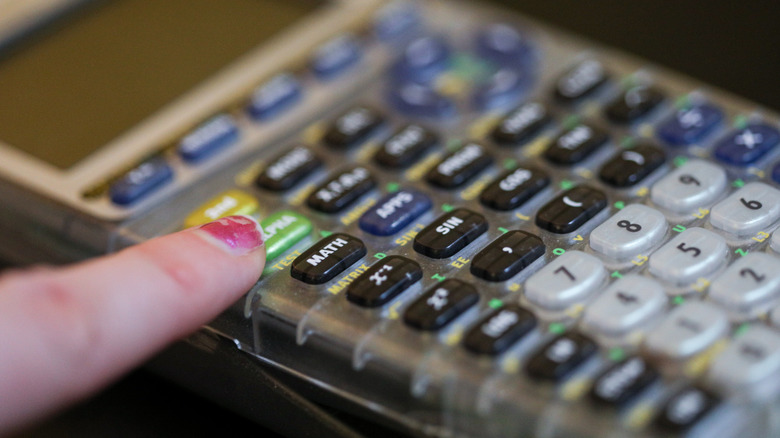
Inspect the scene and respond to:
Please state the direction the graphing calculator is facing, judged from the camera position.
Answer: facing the viewer and to the right of the viewer
